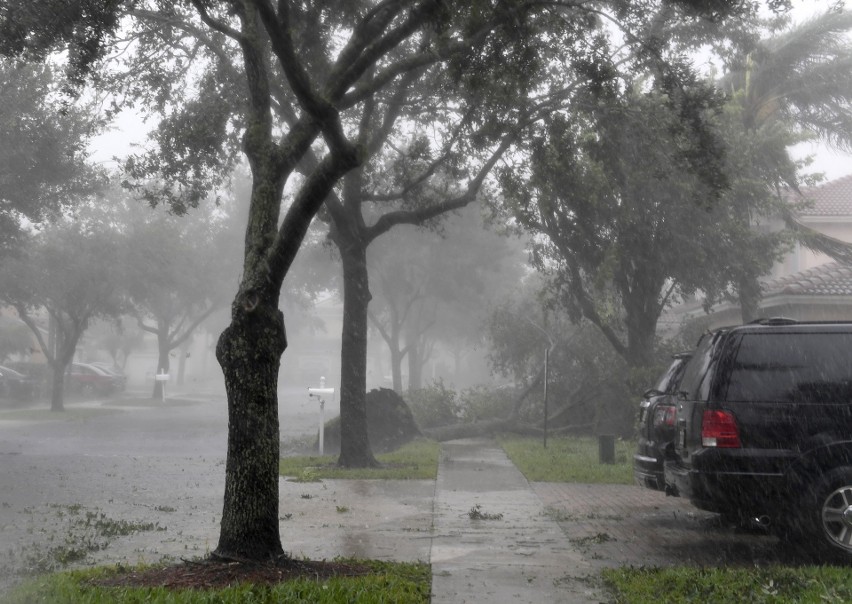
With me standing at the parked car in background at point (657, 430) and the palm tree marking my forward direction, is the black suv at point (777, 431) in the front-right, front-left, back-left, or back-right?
back-right

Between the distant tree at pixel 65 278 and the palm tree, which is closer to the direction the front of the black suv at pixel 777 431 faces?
the palm tree

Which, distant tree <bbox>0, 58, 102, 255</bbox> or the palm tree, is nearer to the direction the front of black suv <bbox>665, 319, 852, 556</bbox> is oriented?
the palm tree

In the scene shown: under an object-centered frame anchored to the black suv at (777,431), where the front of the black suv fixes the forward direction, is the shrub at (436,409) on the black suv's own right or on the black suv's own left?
on the black suv's own left

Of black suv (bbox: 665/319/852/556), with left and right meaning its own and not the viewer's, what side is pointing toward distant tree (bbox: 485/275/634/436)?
left

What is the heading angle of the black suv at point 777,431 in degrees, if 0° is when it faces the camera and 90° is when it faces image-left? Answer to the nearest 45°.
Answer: approximately 270°

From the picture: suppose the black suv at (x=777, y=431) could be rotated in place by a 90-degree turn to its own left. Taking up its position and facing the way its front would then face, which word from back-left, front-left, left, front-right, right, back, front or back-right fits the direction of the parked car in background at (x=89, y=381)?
front-left
